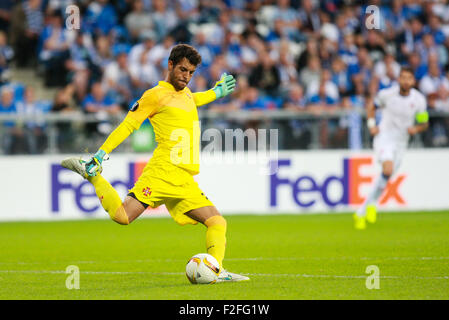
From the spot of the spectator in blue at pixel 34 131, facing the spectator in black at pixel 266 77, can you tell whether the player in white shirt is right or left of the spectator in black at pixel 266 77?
right

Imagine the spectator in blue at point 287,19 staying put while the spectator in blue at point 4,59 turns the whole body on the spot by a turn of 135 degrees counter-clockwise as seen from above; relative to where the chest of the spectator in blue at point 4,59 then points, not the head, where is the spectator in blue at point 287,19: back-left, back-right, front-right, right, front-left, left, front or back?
front-right

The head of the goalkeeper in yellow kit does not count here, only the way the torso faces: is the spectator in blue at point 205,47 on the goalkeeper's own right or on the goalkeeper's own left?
on the goalkeeper's own left

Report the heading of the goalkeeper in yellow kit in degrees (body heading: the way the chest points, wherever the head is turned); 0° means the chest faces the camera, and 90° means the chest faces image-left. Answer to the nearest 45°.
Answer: approximately 315°
